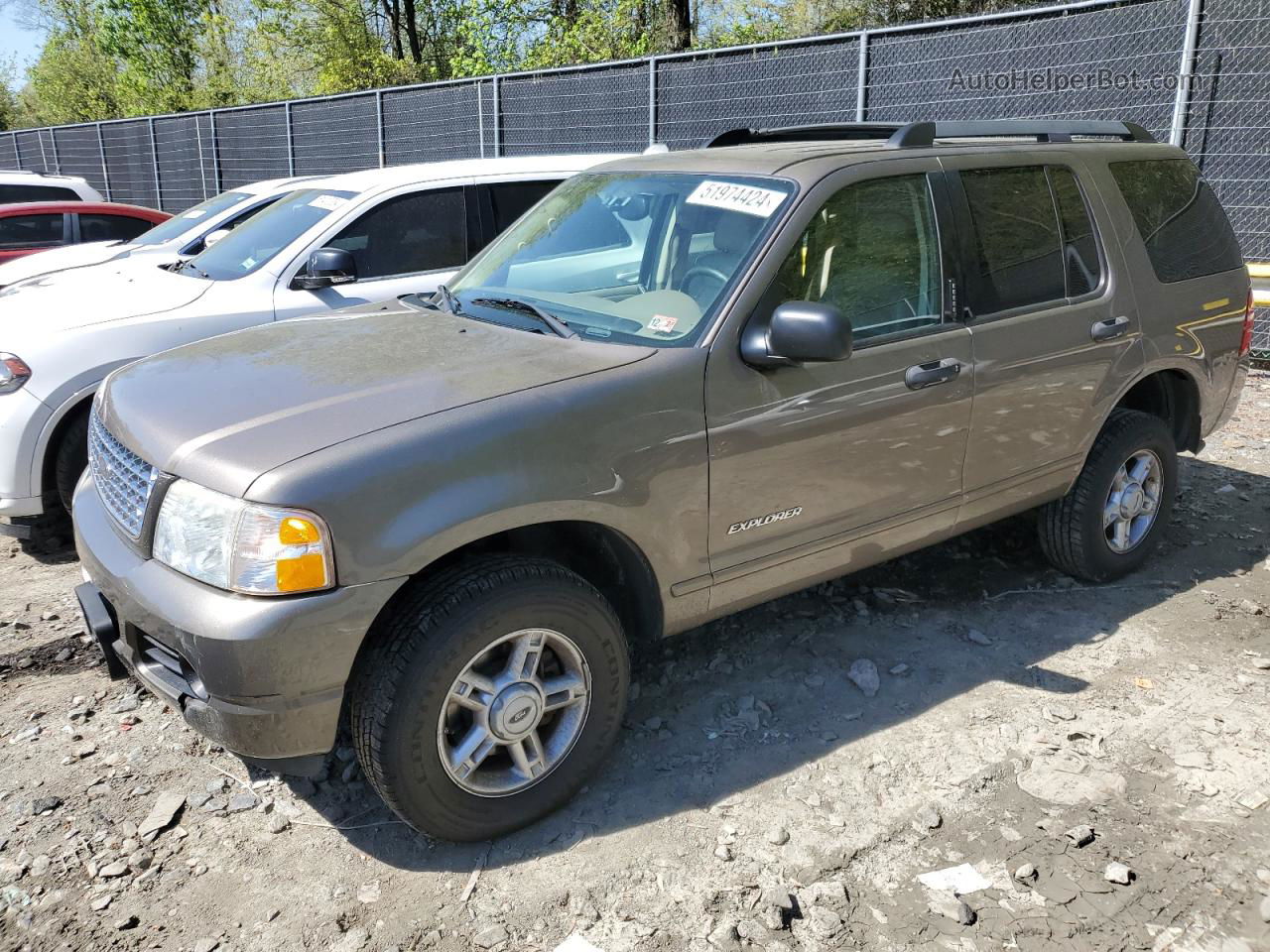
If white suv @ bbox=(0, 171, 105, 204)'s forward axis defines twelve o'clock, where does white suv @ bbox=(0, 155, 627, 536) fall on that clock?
white suv @ bbox=(0, 155, 627, 536) is roughly at 9 o'clock from white suv @ bbox=(0, 171, 105, 204).

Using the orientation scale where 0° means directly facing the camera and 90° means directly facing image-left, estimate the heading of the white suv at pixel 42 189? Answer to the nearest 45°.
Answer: approximately 90°

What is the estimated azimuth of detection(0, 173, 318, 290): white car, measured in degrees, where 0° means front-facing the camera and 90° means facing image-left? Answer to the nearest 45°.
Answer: approximately 45°

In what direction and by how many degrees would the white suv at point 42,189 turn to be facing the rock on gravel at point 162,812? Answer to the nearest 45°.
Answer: approximately 90° to its left

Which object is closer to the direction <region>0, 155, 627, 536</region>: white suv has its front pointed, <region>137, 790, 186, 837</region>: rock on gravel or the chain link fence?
the rock on gravel

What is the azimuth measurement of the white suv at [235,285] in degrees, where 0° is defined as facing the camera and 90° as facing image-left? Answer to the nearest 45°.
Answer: approximately 45°

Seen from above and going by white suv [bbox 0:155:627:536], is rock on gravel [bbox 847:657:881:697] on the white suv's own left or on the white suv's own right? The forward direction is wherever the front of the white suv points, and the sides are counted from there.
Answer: on the white suv's own left

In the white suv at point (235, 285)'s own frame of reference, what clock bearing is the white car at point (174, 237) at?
The white car is roughly at 4 o'clock from the white suv.

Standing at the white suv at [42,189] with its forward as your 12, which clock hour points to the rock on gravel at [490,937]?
The rock on gravel is roughly at 9 o'clock from the white suv.

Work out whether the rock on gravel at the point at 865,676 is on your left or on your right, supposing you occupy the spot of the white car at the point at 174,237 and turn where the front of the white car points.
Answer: on your left

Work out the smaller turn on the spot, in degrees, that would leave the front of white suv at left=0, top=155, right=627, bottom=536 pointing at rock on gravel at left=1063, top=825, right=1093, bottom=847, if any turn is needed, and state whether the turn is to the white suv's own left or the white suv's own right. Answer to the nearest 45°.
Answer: approximately 90° to the white suv's own left
